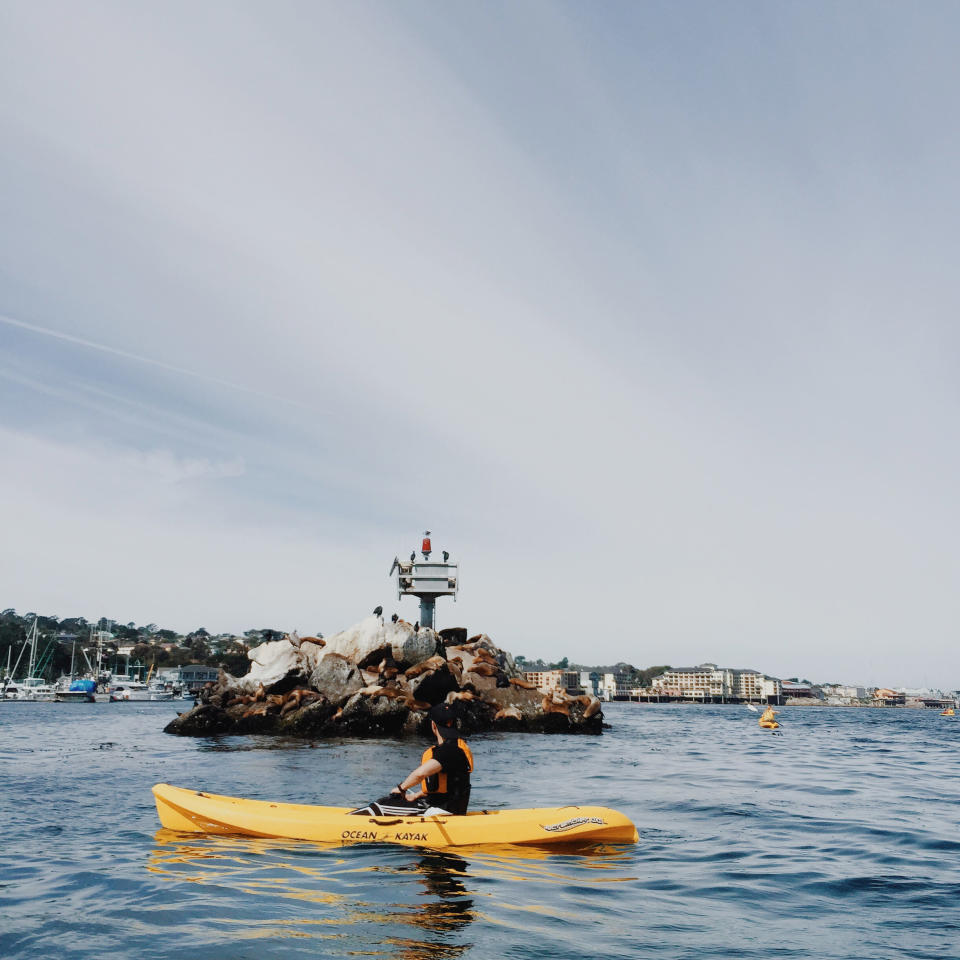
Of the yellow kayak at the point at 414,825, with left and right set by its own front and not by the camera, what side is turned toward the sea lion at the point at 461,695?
right

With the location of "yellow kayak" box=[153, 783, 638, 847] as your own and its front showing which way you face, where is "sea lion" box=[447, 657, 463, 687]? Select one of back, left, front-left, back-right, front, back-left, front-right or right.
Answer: right

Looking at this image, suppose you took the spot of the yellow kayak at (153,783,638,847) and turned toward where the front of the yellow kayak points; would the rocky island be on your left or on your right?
on your right

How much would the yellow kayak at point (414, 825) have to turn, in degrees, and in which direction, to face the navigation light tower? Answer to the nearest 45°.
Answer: approximately 90° to its right

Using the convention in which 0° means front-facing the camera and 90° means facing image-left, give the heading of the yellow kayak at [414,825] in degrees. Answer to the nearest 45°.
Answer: approximately 90°
